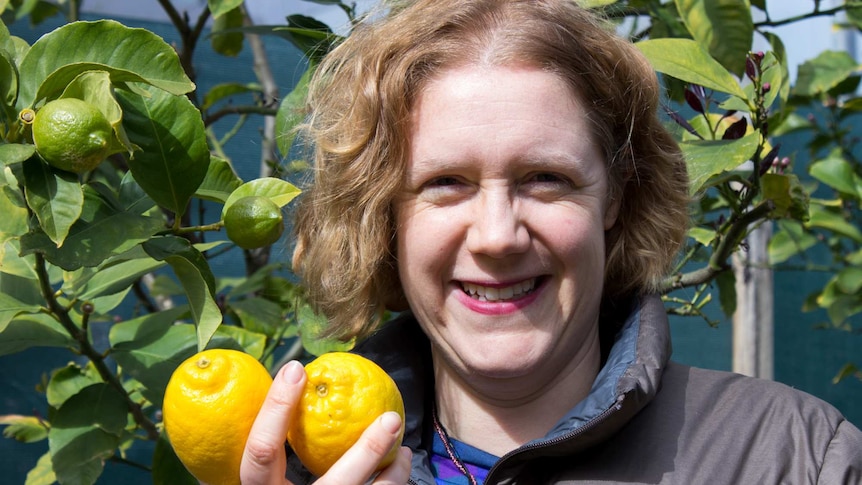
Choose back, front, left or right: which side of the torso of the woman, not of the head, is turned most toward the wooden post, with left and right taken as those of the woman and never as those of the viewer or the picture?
back

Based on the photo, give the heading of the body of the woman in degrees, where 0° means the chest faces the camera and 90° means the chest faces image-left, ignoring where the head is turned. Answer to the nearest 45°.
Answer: approximately 45°
